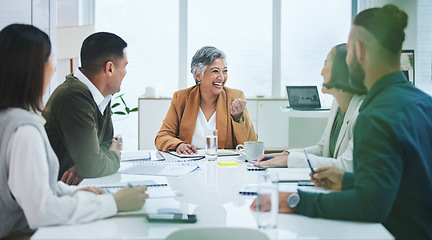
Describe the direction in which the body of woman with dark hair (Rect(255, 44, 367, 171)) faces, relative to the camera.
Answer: to the viewer's left

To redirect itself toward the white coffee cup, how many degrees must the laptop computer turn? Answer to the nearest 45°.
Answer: approximately 45° to its right

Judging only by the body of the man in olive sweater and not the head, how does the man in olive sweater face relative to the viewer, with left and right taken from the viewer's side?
facing to the right of the viewer

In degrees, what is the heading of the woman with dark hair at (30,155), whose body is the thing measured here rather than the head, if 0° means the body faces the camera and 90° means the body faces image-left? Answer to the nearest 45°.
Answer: approximately 225°

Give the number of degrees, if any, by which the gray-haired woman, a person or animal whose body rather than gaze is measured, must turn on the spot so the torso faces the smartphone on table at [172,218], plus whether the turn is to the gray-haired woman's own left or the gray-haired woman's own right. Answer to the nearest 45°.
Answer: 0° — they already face it

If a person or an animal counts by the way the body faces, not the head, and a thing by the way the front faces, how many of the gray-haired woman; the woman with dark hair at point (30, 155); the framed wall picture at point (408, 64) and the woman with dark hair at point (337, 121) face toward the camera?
2

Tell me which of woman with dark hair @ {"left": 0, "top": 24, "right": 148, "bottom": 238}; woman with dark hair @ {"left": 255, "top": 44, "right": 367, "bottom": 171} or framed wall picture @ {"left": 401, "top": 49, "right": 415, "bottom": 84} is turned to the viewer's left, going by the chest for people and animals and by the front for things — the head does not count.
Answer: woman with dark hair @ {"left": 255, "top": 44, "right": 367, "bottom": 171}

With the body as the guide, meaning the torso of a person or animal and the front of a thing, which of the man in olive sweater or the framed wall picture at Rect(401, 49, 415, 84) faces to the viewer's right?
the man in olive sweater

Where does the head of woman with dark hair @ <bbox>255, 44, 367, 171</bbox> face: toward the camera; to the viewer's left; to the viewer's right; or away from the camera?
to the viewer's left

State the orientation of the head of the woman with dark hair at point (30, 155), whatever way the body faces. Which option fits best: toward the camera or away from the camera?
away from the camera
